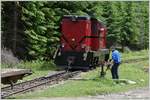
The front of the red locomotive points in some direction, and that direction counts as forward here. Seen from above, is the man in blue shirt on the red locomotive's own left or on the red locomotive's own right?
on the red locomotive's own left

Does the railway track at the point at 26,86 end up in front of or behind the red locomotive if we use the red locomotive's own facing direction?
in front

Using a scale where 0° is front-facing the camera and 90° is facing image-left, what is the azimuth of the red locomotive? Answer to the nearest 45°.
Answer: approximately 45°

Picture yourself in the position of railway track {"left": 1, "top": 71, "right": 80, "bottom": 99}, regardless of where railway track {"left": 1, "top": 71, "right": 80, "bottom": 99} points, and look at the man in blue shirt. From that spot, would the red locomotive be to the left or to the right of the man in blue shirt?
left
